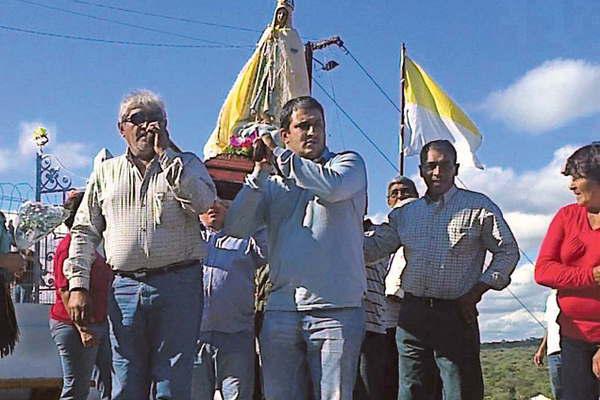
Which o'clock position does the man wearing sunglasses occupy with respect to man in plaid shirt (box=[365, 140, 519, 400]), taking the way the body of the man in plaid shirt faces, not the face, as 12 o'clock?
The man wearing sunglasses is roughly at 2 o'clock from the man in plaid shirt.

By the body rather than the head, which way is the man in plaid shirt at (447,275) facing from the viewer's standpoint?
toward the camera

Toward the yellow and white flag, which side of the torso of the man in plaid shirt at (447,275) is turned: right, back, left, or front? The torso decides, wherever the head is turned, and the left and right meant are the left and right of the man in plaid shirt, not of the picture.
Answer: back

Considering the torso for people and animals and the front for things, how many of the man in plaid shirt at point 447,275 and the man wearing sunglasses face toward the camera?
2

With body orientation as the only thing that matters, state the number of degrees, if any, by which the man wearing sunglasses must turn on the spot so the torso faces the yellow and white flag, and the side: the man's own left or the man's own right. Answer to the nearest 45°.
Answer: approximately 135° to the man's own left

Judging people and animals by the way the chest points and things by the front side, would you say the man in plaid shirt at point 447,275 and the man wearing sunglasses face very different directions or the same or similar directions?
same or similar directions

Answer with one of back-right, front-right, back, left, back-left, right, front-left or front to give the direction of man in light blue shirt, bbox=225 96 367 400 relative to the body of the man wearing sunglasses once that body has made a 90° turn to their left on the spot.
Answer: front

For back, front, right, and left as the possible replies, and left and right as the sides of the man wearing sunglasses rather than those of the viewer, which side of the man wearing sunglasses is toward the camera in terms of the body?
front

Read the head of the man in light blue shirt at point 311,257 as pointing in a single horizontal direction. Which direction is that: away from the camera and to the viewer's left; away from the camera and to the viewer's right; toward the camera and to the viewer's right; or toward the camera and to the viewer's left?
toward the camera and to the viewer's right
